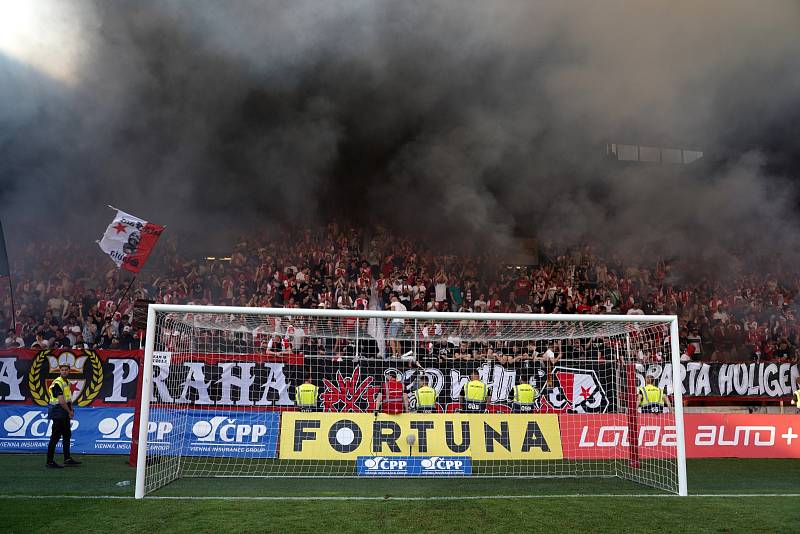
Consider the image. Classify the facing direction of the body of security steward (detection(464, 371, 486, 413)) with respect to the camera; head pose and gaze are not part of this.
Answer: away from the camera

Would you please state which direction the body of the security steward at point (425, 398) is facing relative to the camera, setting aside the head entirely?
away from the camera

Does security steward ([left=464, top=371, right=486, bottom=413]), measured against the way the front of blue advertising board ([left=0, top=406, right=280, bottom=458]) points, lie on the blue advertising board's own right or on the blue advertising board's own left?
on the blue advertising board's own left

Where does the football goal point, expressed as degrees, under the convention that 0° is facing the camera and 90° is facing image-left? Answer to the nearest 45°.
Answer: approximately 0°

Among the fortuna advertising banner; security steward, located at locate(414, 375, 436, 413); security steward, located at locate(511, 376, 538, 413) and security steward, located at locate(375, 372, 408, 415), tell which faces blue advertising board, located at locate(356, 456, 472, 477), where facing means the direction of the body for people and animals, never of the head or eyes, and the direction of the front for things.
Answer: the fortuna advertising banner

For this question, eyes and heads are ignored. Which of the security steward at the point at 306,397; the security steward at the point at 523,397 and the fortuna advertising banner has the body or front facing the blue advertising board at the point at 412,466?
the fortuna advertising banner

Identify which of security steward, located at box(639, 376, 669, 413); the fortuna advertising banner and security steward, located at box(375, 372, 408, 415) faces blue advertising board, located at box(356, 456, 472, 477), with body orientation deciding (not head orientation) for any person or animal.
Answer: the fortuna advertising banner

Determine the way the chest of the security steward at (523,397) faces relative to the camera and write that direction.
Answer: away from the camera

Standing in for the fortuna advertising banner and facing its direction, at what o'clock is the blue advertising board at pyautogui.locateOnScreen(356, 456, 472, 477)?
The blue advertising board is roughly at 12 o'clock from the fortuna advertising banner.

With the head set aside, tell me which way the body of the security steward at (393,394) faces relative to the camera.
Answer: away from the camera

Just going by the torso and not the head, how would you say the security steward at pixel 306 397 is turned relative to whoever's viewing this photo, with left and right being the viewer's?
facing away from the viewer

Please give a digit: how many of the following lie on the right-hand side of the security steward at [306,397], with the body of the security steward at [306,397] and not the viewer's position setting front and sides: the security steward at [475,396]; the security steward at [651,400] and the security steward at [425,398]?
3

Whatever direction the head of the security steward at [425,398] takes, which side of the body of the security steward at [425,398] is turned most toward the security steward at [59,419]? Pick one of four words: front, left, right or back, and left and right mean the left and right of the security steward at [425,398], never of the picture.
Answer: left

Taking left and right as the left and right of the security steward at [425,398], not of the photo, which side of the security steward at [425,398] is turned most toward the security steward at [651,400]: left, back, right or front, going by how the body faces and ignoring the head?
right
